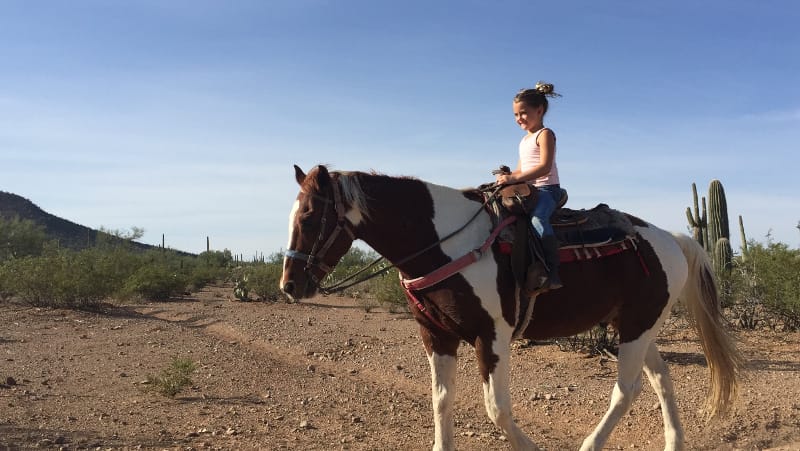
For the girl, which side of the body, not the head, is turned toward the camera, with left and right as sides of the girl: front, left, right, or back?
left

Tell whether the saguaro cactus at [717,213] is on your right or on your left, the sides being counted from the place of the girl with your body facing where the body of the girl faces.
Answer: on your right

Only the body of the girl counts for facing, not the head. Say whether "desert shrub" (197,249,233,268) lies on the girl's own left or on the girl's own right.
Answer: on the girl's own right

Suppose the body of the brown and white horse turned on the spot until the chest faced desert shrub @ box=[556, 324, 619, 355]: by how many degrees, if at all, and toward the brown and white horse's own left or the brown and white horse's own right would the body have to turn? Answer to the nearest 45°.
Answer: approximately 90° to the brown and white horse's own right

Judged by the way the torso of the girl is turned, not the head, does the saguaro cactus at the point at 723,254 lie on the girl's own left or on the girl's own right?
on the girl's own right

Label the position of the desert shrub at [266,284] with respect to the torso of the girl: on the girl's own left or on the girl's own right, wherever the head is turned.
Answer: on the girl's own right

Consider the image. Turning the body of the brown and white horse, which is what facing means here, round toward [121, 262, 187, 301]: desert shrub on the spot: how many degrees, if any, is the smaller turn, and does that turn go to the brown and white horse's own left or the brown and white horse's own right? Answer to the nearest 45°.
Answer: approximately 45° to the brown and white horse's own right

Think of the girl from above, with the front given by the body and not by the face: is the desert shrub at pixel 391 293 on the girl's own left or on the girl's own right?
on the girl's own right

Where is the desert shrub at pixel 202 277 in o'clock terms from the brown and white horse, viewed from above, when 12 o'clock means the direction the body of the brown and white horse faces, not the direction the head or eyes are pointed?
The desert shrub is roughly at 2 o'clock from the brown and white horse.

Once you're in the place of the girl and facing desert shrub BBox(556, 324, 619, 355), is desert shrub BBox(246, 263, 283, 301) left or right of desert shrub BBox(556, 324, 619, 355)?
left

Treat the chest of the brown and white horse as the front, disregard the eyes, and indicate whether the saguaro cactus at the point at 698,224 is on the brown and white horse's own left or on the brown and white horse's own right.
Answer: on the brown and white horse's own right

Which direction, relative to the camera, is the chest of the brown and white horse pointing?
to the viewer's left
